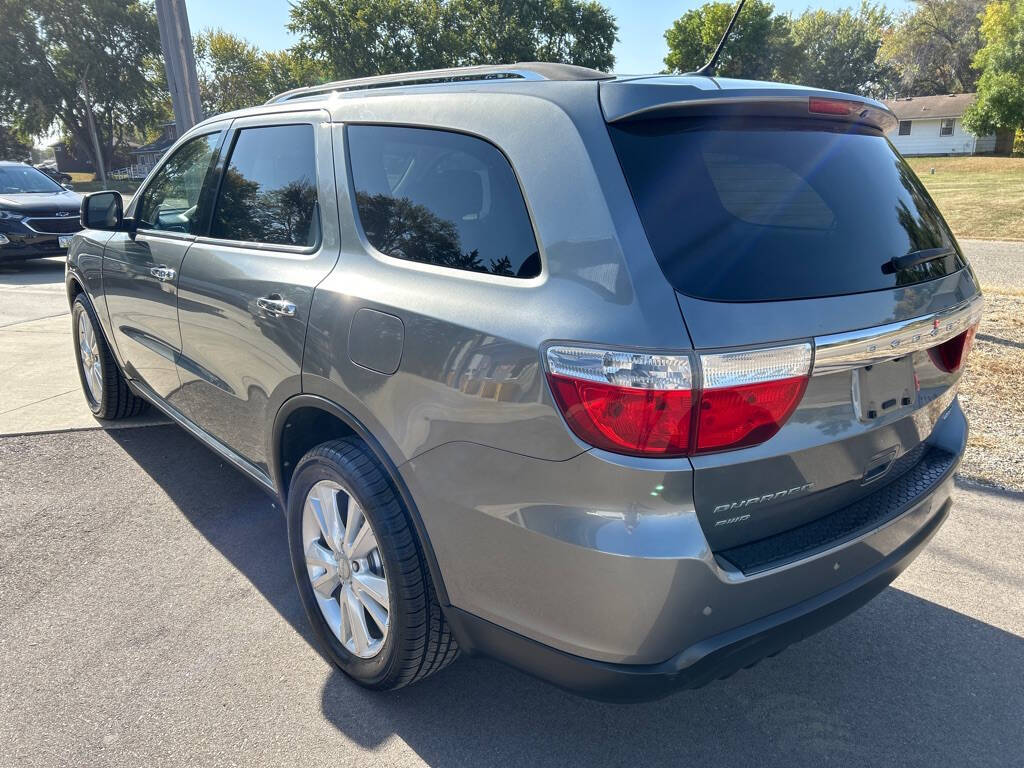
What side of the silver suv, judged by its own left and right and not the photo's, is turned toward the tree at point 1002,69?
right

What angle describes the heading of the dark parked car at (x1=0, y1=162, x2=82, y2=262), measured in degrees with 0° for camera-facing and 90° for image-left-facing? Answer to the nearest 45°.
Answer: approximately 315°

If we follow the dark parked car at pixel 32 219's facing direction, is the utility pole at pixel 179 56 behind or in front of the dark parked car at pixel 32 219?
in front

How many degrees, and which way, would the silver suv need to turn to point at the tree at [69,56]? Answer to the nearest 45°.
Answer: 0° — it already faces it

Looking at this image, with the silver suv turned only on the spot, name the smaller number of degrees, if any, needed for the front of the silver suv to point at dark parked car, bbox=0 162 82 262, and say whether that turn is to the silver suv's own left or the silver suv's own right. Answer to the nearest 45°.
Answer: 0° — it already faces it

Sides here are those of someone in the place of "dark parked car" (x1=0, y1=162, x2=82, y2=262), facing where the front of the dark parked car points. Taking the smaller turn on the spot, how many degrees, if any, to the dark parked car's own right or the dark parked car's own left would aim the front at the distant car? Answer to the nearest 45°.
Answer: approximately 135° to the dark parked car's own left

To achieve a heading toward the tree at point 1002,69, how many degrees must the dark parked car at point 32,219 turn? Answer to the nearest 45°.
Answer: approximately 45° to its left

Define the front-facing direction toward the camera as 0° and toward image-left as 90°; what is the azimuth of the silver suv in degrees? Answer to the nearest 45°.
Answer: approximately 135°

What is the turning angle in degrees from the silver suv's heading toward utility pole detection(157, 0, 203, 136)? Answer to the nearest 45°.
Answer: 0° — it already faces it

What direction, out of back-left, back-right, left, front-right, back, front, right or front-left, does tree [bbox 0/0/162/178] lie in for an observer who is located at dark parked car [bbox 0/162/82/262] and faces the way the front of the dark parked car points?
back-left
